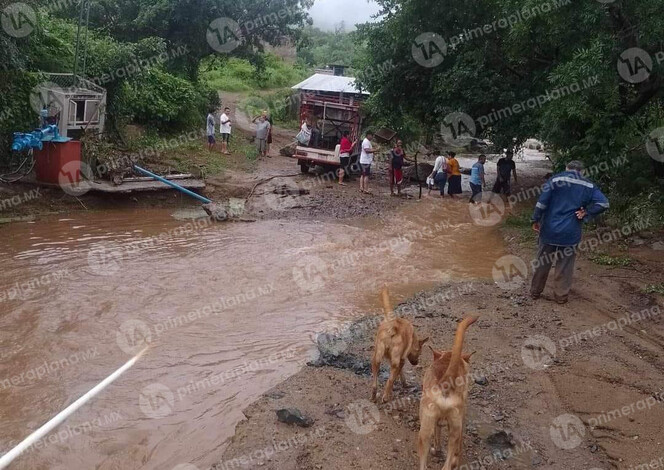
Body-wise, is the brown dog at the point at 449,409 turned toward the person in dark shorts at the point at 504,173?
yes

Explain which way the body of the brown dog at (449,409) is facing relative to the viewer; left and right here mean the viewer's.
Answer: facing away from the viewer

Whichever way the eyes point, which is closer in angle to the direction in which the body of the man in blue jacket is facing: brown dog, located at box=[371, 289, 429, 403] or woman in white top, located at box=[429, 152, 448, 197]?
the woman in white top

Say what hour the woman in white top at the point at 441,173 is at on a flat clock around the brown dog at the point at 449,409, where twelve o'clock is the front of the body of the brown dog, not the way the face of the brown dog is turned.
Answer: The woman in white top is roughly at 12 o'clock from the brown dog.

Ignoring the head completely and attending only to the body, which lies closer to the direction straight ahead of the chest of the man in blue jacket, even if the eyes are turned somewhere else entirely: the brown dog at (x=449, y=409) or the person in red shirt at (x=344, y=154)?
the person in red shirt

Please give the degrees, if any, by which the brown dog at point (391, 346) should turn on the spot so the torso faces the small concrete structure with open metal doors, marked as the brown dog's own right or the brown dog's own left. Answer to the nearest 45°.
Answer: approximately 90° to the brown dog's own left

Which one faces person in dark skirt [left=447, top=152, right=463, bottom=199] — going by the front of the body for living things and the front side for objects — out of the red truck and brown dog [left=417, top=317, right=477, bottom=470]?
the brown dog
